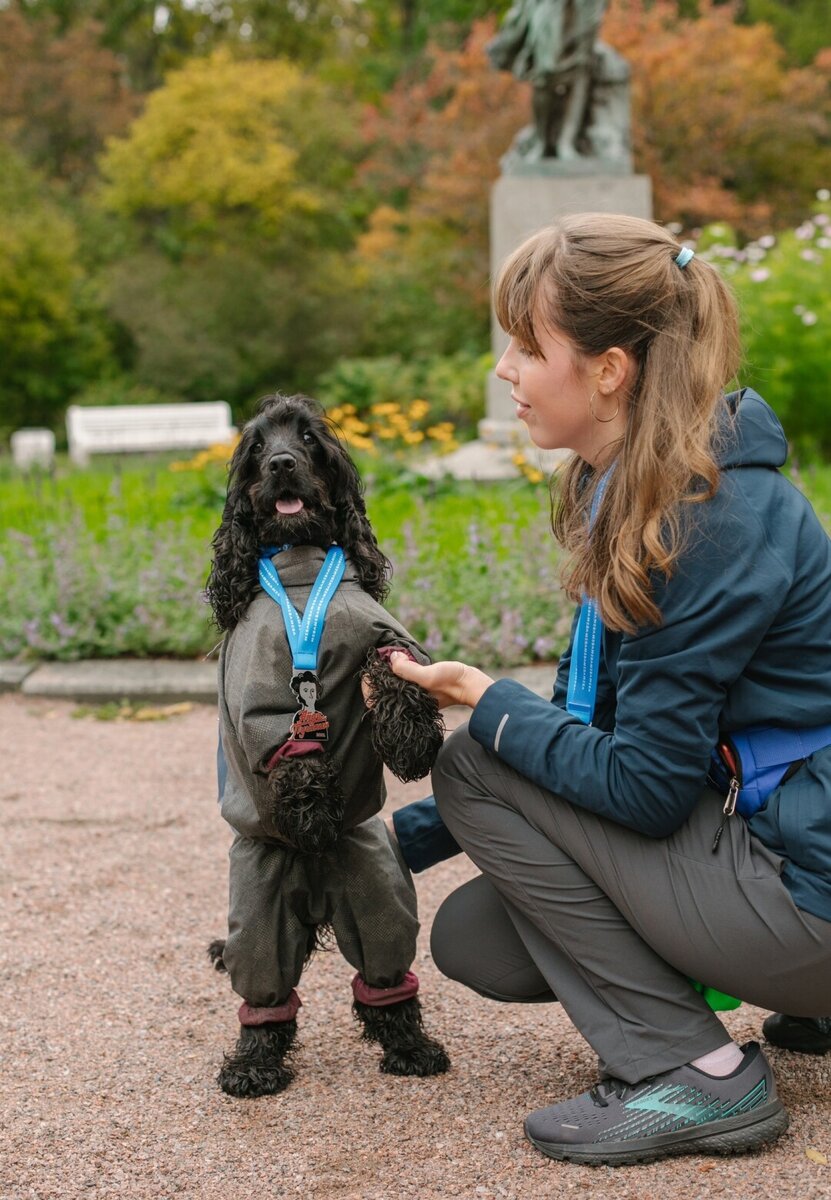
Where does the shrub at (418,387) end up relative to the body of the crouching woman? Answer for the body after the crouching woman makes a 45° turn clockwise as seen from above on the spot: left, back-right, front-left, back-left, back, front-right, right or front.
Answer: front-right

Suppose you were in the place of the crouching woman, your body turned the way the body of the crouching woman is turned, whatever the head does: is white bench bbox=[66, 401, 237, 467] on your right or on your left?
on your right

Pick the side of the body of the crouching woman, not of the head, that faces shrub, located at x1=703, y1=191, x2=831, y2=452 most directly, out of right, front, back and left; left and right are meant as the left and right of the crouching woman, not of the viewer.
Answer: right

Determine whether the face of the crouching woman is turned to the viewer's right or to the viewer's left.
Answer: to the viewer's left

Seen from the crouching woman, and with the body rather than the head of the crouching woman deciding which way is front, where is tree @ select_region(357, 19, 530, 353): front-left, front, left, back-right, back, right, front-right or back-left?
right

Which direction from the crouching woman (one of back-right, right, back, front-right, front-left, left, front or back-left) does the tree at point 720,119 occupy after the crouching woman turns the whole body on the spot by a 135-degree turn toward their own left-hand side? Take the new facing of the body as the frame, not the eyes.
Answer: back-left

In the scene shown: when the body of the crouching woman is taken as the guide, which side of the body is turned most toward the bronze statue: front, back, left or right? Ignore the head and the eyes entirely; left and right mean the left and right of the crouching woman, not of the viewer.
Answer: right

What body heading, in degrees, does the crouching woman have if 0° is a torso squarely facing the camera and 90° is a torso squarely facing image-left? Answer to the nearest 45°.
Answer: approximately 90°
